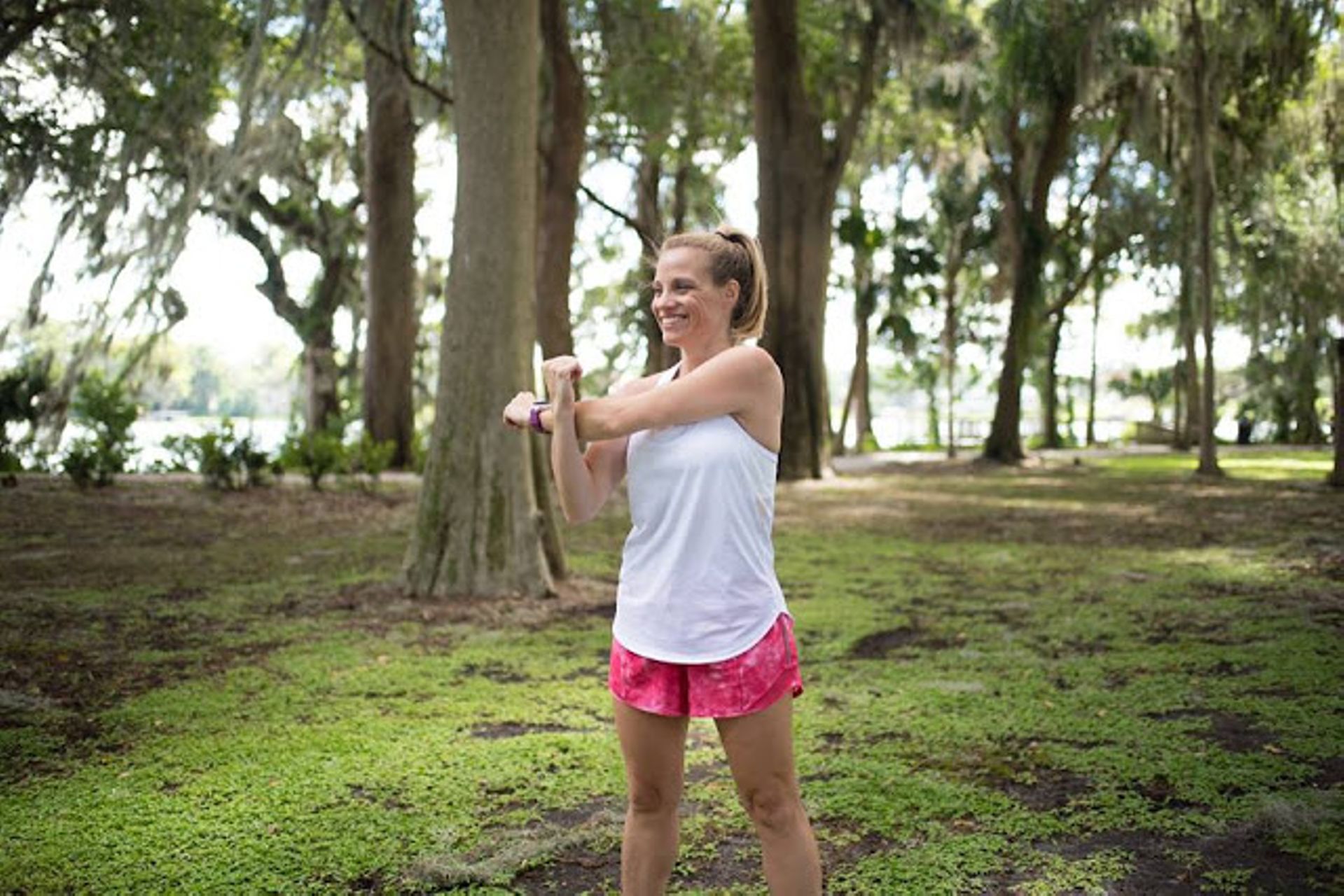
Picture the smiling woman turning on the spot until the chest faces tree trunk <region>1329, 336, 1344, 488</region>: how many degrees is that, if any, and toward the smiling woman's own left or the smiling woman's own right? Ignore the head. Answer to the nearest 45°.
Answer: approximately 180°

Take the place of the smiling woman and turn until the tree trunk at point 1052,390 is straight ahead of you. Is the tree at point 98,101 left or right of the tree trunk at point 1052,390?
left

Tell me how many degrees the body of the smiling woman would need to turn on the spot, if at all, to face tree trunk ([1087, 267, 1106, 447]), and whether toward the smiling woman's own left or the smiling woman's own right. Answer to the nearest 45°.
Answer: approximately 135° to the smiling woman's own right

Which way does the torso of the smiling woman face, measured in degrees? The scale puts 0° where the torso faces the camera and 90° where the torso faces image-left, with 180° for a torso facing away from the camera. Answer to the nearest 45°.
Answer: approximately 45°

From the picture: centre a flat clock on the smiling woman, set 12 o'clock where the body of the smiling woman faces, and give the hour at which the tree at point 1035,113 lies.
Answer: The tree is roughly at 5 o'clock from the smiling woman.

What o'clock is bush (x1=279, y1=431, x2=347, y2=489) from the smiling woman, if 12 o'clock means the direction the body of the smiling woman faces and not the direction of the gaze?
The bush is roughly at 4 o'clock from the smiling woman.

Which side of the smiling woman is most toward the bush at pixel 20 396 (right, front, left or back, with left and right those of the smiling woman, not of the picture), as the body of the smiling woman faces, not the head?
right

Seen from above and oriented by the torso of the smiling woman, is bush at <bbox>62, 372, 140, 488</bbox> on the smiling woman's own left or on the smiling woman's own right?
on the smiling woman's own right
